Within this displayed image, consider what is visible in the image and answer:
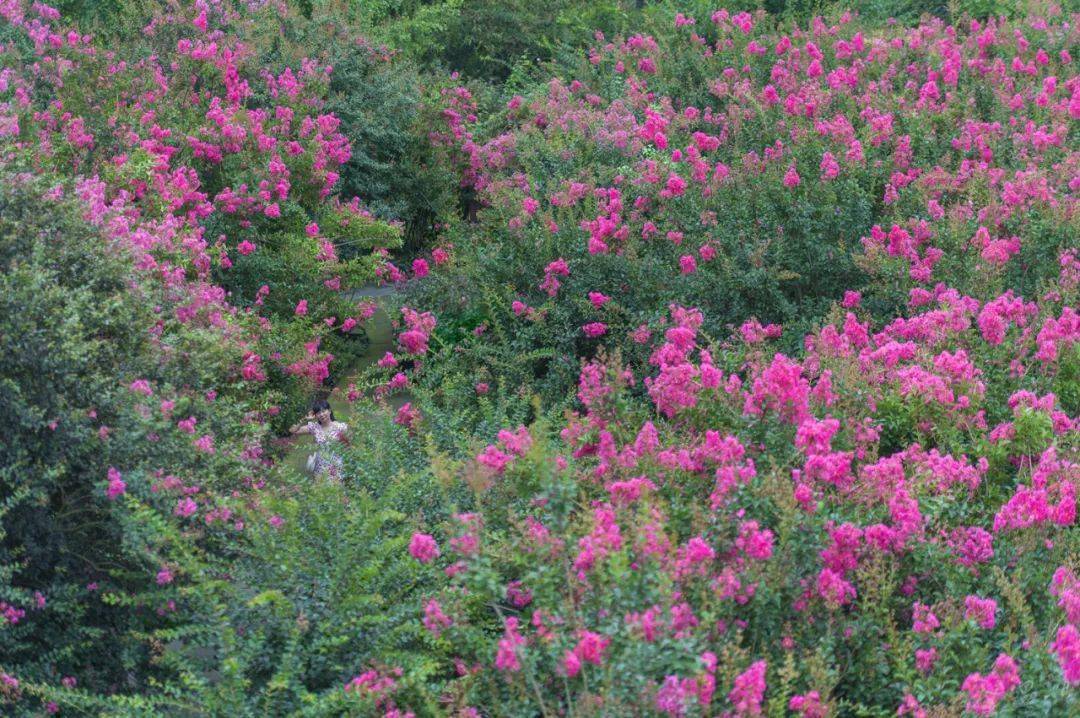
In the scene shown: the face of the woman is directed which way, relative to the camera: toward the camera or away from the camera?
toward the camera

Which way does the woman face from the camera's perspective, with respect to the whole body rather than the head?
toward the camera

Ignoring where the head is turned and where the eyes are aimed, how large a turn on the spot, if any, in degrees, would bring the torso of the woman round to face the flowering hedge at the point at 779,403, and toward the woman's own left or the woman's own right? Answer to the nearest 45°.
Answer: approximately 45° to the woman's own left
